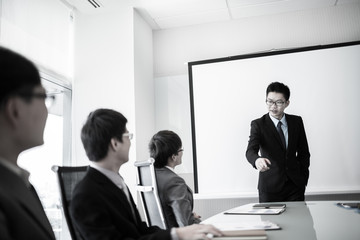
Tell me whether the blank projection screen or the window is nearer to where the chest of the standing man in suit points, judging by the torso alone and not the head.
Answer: the window

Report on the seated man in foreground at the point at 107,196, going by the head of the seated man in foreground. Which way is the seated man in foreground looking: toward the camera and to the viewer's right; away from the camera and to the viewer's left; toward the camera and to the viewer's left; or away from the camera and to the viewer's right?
away from the camera and to the viewer's right

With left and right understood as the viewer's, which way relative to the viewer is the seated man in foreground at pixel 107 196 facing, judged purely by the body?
facing to the right of the viewer

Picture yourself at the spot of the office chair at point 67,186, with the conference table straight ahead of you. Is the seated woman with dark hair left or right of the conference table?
left

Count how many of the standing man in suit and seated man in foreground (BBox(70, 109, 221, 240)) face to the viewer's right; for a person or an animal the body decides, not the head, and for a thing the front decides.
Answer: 1

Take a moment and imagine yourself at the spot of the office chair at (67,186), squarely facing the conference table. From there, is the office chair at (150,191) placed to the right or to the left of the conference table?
left

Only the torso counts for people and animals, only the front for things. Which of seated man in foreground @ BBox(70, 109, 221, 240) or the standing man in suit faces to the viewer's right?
the seated man in foreground

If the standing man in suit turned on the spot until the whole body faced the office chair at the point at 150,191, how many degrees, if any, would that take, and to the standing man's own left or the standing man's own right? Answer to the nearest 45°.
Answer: approximately 45° to the standing man's own right

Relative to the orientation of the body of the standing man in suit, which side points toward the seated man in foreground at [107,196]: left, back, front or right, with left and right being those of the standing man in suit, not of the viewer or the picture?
front

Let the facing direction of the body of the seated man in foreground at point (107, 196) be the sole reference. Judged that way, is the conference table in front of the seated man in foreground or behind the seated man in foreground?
in front

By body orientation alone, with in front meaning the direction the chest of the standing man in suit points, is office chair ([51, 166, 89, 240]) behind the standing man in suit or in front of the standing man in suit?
in front

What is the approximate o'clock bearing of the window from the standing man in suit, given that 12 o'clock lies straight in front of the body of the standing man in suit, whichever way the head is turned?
The window is roughly at 3 o'clock from the standing man in suit.
